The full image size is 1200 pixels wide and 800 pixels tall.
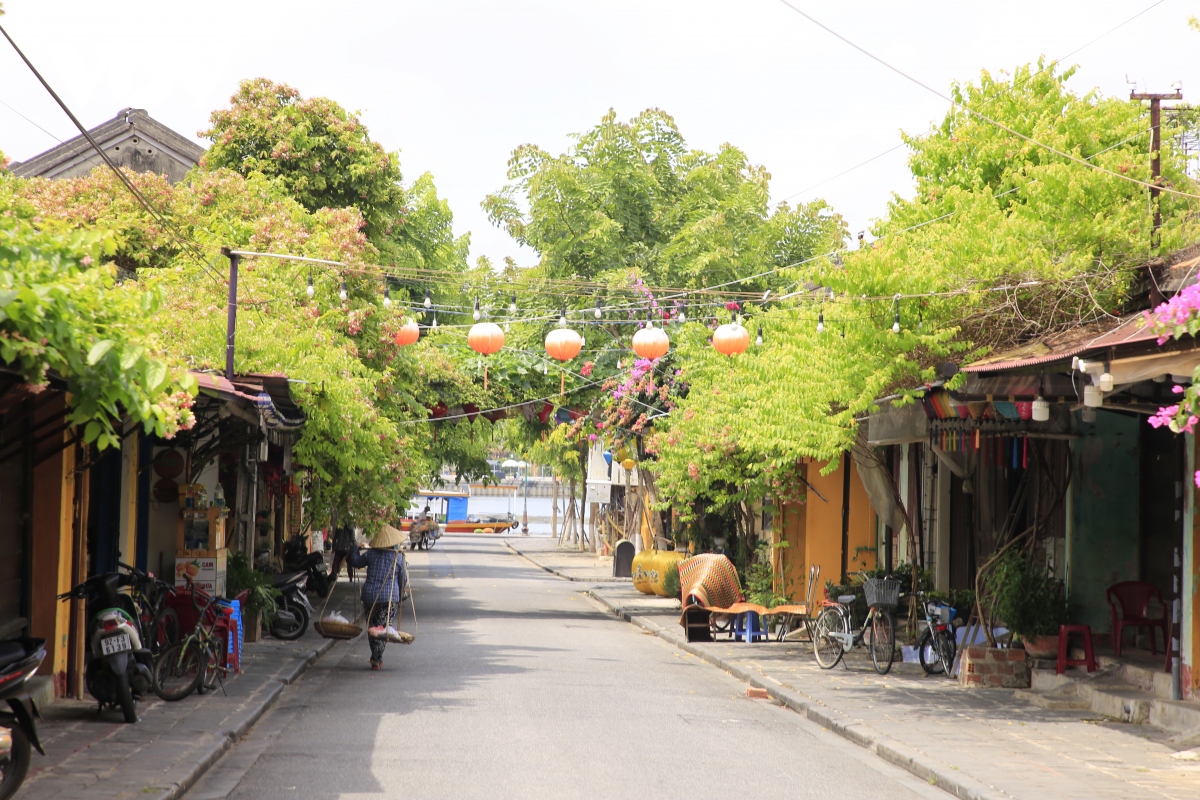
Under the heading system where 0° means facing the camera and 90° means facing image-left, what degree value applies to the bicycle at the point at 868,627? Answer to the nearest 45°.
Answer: approximately 315°

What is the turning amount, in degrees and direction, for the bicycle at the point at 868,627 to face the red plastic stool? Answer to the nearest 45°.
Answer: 0° — it already faces it

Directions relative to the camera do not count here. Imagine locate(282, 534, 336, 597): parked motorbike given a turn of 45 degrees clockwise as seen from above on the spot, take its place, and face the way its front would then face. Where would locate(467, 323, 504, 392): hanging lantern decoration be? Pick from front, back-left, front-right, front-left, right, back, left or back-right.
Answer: back

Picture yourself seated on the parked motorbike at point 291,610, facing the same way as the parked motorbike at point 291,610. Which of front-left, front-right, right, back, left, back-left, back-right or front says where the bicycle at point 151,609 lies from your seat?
back-left

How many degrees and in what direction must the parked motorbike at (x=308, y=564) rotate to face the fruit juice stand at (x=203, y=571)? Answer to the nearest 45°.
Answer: approximately 135° to its left
